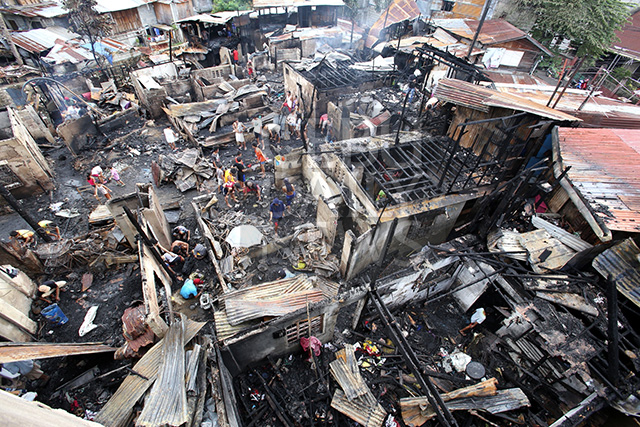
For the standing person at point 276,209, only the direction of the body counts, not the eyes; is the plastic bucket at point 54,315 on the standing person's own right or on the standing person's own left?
on the standing person's own left

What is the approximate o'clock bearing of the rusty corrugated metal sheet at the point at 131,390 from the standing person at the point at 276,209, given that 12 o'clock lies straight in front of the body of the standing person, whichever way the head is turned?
The rusty corrugated metal sheet is roughly at 7 o'clock from the standing person.

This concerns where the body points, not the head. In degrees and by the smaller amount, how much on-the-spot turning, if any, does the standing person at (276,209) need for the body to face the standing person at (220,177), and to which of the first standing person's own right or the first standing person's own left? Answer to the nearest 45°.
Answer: approximately 45° to the first standing person's own left

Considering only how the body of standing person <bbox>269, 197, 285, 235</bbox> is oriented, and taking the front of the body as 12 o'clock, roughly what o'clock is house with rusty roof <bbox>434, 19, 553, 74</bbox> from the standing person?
The house with rusty roof is roughly at 7 o'clock from the standing person.

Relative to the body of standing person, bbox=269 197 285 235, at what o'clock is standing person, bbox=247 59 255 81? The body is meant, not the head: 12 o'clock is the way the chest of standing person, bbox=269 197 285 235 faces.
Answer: standing person, bbox=247 59 255 81 is roughly at 6 o'clock from standing person, bbox=269 197 285 235.

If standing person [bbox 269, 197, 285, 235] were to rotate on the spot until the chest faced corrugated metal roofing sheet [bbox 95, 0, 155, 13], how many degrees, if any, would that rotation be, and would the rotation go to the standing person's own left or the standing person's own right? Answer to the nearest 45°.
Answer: approximately 135° to the standing person's own right

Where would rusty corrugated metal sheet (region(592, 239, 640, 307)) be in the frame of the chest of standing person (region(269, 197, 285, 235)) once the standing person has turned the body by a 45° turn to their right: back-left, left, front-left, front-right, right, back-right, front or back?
left

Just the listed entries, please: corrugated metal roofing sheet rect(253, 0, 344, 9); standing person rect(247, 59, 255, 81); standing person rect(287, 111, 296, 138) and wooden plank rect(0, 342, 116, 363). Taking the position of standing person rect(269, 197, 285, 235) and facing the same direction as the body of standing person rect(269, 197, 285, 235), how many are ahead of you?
3

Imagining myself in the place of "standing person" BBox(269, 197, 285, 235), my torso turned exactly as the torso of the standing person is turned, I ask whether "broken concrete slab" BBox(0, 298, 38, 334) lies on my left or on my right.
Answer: on my right
